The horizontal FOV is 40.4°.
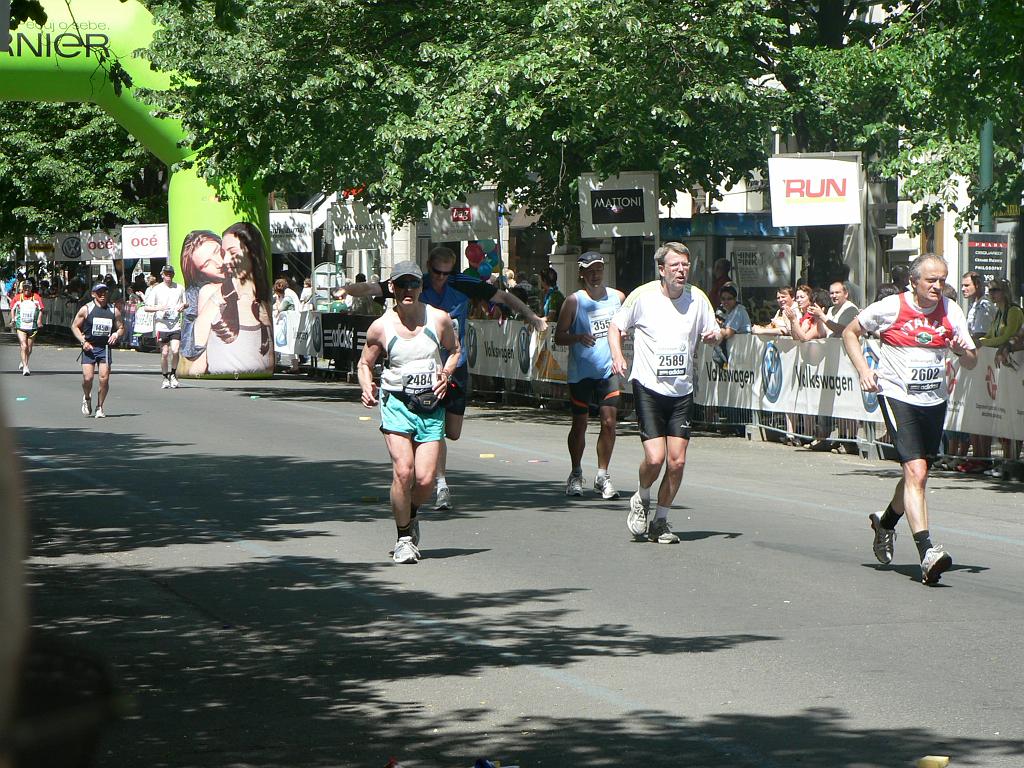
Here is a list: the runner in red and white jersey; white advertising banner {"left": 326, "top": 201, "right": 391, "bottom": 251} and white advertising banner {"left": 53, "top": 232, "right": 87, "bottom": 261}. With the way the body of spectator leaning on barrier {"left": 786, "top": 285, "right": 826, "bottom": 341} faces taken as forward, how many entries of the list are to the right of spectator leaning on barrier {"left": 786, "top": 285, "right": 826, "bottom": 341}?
2

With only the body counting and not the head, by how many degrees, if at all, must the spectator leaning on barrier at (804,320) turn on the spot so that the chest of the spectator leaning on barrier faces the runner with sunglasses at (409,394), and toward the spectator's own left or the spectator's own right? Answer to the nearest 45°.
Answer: approximately 45° to the spectator's own left

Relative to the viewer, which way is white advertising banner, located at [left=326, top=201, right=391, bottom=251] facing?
toward the camera

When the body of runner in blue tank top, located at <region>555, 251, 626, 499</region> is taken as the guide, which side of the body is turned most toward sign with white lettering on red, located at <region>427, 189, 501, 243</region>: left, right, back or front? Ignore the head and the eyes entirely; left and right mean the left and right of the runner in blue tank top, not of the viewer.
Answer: back

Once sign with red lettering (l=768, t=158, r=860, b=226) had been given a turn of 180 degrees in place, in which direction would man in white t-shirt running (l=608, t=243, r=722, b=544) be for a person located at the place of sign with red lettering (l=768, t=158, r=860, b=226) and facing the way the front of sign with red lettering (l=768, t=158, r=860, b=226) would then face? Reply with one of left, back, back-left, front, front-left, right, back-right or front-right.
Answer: back

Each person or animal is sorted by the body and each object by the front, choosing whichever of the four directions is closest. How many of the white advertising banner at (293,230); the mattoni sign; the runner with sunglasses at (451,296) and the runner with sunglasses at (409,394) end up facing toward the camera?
4

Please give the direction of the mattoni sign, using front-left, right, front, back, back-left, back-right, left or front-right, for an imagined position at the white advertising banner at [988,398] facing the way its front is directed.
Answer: right

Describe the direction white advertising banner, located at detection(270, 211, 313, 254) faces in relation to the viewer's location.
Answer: facing the viewer

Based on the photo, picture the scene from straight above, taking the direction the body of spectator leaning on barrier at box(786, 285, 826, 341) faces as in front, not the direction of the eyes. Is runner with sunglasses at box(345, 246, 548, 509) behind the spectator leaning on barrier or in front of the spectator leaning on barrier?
in front

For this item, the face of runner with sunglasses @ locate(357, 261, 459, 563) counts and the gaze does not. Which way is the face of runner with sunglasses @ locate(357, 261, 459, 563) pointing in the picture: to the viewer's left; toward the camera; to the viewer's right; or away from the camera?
toward the camera

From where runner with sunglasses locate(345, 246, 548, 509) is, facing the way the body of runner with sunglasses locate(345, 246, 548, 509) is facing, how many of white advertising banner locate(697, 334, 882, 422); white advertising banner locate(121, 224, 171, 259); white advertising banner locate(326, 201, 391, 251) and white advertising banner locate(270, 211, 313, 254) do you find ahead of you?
0

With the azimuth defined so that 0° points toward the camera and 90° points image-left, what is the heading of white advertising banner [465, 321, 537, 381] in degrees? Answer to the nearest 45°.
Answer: approximately 45°

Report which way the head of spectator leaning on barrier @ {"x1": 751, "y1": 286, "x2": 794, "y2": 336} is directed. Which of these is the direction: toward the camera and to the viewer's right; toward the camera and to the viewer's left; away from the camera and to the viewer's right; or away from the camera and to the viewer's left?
toward the camera and to the viewer's left

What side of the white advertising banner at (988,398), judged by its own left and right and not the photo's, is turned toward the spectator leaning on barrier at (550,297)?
right

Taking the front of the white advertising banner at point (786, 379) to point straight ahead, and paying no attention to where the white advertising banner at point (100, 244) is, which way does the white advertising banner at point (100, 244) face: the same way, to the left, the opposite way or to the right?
to the left

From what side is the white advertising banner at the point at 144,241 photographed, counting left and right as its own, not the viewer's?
front

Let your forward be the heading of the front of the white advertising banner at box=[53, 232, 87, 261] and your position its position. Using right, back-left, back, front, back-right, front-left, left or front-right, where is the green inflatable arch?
front
